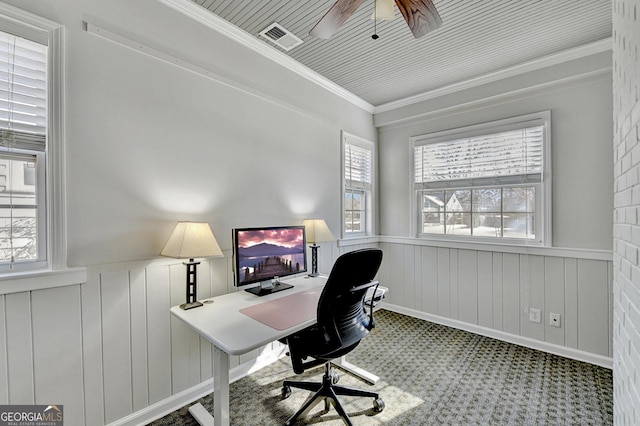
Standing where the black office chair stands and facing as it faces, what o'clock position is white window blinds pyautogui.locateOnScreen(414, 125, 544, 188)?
The white window blinds is roughly at 3 o'clock from the black office chair.

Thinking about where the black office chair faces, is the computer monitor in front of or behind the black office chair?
in front

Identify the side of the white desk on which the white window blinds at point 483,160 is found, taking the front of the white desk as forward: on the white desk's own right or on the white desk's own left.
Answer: on the white desk's own left

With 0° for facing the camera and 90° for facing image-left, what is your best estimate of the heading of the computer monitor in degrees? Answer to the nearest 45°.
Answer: approximately 315°

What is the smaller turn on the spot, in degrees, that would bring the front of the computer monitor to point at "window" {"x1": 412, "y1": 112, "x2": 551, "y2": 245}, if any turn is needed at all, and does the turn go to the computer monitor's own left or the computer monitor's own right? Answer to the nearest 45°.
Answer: approximately 45° to the computer monitor's own left

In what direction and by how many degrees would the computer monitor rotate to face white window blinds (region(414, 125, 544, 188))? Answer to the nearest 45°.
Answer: approximately 45° to its left

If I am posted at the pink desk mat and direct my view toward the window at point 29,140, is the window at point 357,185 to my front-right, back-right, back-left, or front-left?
back-right

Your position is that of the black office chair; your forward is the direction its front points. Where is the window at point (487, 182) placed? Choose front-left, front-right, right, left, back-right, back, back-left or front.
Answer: right

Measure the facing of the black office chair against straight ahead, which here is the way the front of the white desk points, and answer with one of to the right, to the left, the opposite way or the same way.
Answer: the opposite way

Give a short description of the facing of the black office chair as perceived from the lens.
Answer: facing away from the viewer and to the left of the viewer

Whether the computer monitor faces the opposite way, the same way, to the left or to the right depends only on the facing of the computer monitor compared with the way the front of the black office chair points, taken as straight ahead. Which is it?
the opposite way
